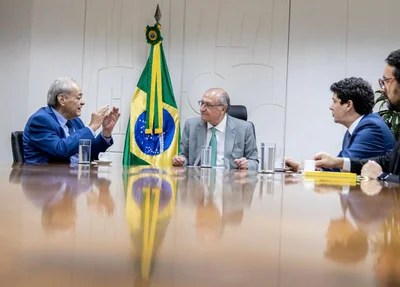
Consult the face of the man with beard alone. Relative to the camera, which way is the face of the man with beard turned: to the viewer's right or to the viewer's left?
to the viewer's left

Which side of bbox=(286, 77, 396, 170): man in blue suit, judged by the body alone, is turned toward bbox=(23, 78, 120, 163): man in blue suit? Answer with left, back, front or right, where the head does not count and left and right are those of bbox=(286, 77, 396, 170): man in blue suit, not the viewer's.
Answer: front

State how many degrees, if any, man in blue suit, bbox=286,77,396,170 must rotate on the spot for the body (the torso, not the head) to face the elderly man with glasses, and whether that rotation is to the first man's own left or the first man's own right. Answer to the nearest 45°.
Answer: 0° — they already face them

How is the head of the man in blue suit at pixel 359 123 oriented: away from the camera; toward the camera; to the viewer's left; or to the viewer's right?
to the viewer's left

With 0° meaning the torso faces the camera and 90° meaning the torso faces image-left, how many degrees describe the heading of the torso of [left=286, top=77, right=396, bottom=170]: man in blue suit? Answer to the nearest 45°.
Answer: approximately 90°

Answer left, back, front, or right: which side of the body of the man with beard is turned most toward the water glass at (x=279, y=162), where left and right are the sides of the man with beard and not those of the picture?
front

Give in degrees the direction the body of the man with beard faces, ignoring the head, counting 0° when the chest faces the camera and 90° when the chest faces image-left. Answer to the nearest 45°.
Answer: approximately 90°

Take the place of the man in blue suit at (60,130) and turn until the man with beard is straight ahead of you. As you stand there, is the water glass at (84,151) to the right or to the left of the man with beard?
right
